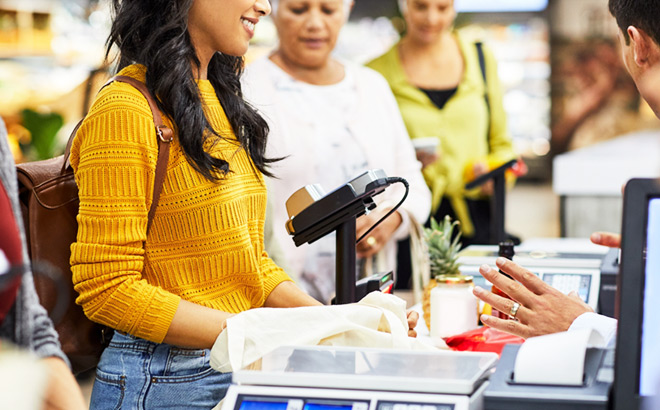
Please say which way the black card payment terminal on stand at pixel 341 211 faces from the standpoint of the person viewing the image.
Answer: facing to the left of the viewer

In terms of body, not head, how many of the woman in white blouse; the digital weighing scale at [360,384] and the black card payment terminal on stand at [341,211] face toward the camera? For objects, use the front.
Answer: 2

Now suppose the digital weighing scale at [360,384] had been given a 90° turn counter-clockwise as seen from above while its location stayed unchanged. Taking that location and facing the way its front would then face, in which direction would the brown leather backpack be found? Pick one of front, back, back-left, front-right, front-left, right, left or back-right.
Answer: back-left

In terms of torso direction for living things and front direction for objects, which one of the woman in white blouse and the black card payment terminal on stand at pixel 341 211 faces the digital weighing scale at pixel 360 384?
the woman in white blouse

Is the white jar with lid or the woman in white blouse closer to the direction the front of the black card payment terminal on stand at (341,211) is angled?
the woman in white blouse

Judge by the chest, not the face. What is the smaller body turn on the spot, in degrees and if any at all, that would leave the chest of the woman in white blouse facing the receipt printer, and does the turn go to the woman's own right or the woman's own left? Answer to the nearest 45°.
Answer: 0° — they already face it

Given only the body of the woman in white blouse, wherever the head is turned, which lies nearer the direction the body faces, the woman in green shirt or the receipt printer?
the receipt printer

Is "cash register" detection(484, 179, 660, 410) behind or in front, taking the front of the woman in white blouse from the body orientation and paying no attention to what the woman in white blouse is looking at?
in front

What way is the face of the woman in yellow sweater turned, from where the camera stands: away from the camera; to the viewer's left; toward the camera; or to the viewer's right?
to the viewer's right
